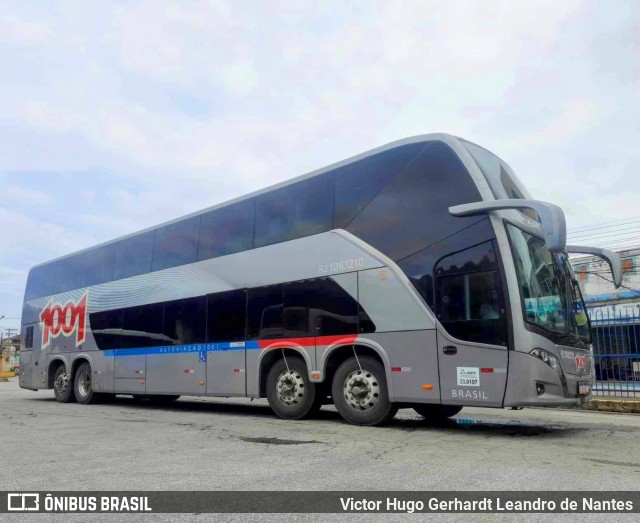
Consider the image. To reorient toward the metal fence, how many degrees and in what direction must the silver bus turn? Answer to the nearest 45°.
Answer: approximately 90° to its left

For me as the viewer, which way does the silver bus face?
facing the viewer and to the right of the viewer
